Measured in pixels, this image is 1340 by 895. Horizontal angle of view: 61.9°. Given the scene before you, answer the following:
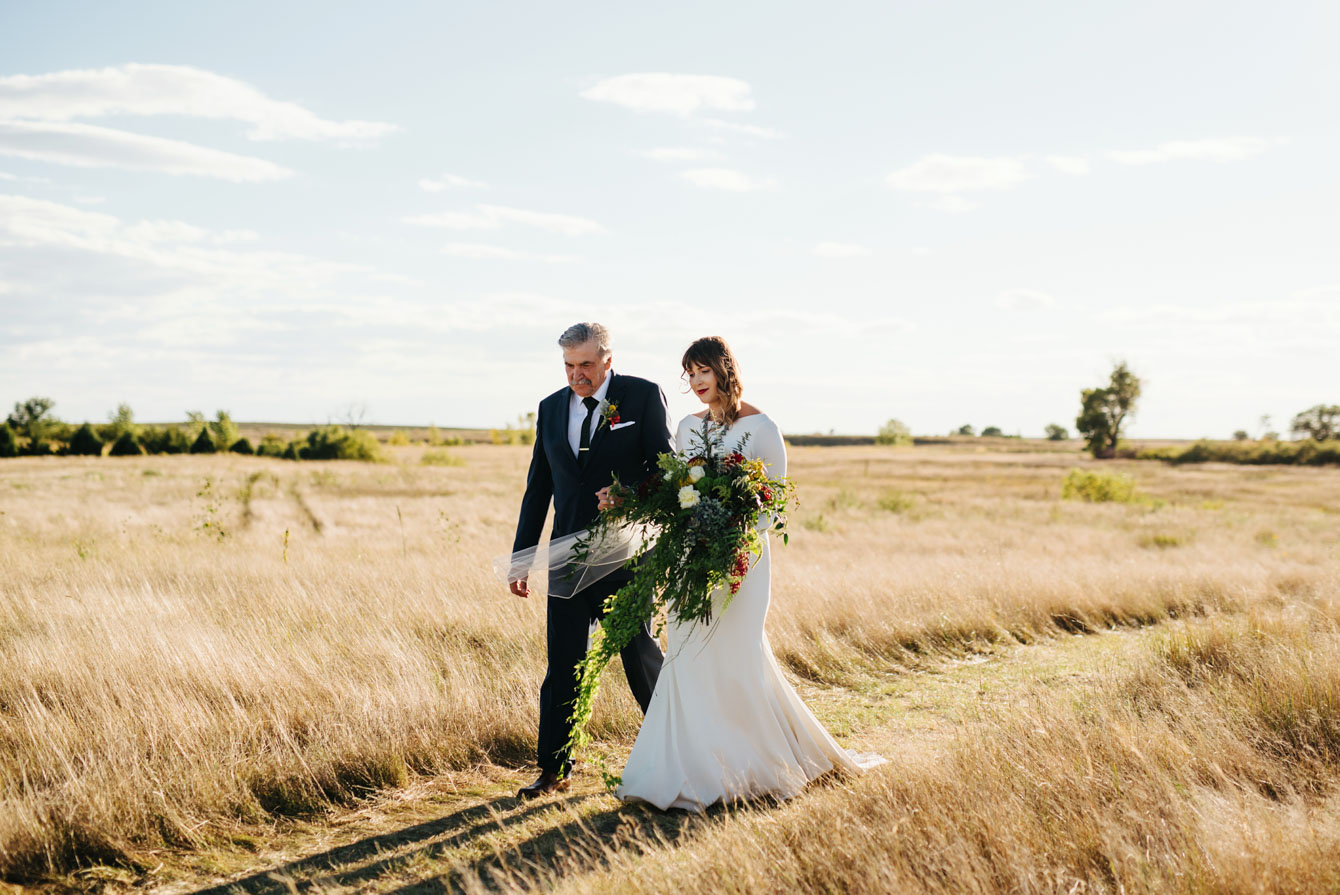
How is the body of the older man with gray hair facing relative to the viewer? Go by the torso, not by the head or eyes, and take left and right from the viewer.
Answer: facing the viewer and to the left of the viewer

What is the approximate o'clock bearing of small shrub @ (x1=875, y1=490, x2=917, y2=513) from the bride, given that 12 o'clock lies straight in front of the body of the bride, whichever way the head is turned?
The small shrub is roughly at 5 o'clock from the bride.

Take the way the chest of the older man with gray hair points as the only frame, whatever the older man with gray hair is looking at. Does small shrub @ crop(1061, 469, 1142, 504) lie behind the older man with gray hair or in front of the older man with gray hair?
behind

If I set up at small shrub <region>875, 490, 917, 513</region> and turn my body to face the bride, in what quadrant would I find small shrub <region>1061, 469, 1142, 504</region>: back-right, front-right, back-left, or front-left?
back-left

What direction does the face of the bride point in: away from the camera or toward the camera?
toward the camera

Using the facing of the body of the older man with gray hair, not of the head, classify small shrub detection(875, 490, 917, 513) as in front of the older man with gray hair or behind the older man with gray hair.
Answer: behind

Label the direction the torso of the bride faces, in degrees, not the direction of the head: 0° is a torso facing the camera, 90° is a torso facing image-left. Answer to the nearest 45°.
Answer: approximately 45°

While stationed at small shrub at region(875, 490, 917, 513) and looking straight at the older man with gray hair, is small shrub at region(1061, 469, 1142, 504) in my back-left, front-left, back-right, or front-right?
back-left

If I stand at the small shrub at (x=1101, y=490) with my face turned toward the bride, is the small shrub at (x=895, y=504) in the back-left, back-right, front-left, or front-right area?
front-right

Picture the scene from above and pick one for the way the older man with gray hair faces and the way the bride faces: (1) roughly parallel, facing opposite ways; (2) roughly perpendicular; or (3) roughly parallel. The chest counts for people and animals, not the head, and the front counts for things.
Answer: roughly parallel

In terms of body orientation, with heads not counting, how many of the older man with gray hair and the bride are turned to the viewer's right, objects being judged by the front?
0
